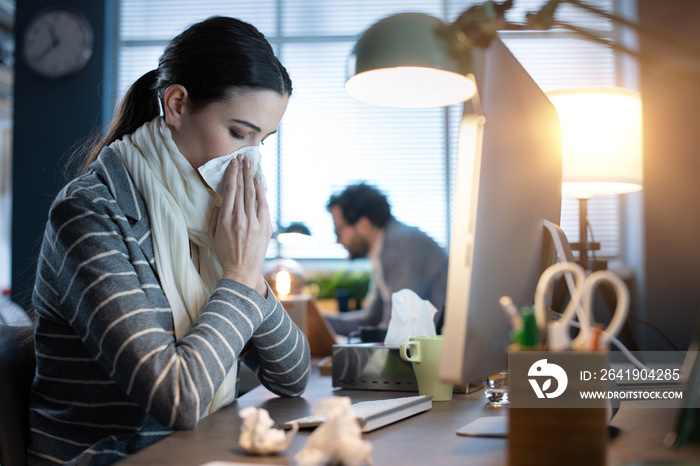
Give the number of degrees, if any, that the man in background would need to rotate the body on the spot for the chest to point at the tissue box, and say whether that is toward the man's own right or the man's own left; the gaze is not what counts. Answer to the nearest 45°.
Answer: approximately 90° to the man's own left

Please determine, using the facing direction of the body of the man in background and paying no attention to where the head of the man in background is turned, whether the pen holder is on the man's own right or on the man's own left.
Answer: on the man's own left

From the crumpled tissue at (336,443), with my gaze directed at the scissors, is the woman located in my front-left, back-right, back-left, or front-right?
back-left

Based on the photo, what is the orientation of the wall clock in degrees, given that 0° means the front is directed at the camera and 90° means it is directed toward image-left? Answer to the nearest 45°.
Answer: approximately 0°

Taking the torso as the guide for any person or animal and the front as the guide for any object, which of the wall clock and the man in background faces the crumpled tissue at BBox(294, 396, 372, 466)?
the wall clock

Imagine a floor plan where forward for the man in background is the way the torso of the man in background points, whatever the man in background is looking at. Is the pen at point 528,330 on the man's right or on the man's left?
on the man's left

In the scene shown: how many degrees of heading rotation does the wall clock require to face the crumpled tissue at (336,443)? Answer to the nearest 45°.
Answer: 0° — it already faces it

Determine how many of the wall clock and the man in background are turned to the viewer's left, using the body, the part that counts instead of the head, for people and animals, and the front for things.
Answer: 1

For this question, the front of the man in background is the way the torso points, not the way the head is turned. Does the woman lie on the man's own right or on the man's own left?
on the man's own left

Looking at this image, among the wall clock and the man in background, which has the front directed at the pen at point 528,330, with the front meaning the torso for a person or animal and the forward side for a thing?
the wall clock

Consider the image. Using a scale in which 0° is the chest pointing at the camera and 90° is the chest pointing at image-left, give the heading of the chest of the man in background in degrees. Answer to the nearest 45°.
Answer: approximately 90°
